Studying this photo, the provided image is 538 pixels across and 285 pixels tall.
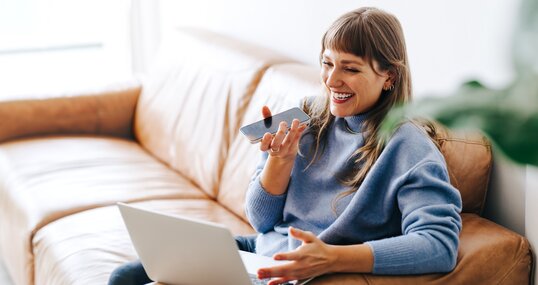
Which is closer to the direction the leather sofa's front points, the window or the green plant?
the green plant

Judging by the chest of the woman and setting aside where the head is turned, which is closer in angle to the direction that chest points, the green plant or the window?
the green plant

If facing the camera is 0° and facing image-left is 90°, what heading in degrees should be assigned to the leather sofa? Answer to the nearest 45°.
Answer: approximately 45°

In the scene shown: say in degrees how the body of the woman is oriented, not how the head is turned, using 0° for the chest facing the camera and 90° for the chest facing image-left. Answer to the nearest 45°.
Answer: approximately 45°

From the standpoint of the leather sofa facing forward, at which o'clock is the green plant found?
The green plant is roughly at 10 o'clock from the leather sofa.

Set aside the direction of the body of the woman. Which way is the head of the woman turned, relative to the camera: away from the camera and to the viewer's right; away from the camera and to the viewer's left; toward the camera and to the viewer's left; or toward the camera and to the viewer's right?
toward the camera and to the viewer's left

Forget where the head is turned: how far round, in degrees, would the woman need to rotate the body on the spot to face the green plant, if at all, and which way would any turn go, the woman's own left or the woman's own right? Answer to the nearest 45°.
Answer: approximately 45° to the woman's own left

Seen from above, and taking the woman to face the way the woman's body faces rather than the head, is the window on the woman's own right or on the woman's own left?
on the woman's own right

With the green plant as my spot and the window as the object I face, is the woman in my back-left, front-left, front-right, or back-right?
front-right
